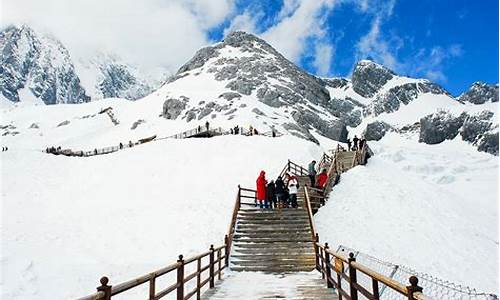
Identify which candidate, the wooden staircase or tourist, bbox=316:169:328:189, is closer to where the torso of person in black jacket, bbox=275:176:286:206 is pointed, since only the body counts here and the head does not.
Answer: the tourist

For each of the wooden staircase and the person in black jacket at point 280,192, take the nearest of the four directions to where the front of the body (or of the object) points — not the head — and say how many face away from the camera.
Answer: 1

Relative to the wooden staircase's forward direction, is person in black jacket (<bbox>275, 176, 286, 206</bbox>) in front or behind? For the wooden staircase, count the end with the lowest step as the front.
behind

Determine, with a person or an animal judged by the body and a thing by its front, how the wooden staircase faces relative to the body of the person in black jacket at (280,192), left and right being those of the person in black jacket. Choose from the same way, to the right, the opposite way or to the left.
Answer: the opposite way

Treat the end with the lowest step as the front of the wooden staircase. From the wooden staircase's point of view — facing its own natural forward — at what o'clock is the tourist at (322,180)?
The tourist is roughly at 7 o'clock from the wooden staircase.

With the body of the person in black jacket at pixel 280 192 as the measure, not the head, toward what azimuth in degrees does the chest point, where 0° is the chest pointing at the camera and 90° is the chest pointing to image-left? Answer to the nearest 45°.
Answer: approximately 180°

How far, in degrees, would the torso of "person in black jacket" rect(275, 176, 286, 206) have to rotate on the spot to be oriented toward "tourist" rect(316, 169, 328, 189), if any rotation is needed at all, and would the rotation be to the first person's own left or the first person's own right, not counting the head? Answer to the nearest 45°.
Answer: approximately 45° to the first person's own right

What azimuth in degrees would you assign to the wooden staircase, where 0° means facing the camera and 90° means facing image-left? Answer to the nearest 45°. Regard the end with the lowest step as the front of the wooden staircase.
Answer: approximately 0°
